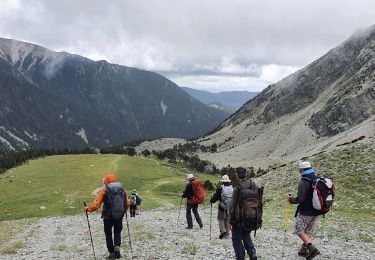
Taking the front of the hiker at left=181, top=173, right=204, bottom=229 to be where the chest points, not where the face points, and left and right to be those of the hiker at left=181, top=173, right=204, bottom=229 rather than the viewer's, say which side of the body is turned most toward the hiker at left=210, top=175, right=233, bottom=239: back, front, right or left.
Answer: back

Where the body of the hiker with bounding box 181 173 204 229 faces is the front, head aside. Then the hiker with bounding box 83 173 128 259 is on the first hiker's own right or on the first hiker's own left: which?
on the first hiker's own left

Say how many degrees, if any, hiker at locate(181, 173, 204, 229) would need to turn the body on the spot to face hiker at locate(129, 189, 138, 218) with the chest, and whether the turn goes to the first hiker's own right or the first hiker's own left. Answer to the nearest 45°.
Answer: approximately 45° to the first hiker's own right

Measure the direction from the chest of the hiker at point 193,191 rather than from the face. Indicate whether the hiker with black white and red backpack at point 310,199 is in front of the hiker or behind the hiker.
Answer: behind

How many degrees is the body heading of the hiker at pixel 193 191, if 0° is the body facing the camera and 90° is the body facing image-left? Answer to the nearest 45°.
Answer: approximately 135°
